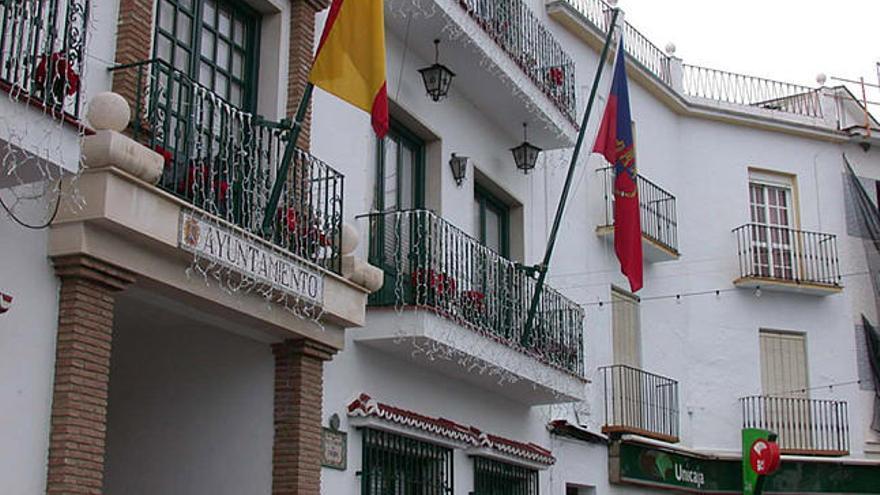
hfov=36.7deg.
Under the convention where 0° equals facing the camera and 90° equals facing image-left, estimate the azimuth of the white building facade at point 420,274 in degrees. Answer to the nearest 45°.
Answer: approximately 315°

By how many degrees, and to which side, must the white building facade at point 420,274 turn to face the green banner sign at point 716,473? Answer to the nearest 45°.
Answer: approximately 90° to its left
